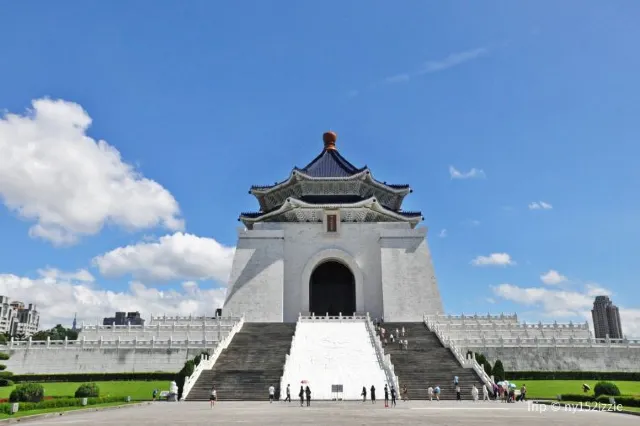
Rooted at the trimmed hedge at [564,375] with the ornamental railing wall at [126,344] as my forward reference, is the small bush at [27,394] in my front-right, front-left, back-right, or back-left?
front-left

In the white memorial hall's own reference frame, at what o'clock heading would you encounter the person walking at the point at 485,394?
The person walking is roughly at 11 o'clock from the white memorial hall.

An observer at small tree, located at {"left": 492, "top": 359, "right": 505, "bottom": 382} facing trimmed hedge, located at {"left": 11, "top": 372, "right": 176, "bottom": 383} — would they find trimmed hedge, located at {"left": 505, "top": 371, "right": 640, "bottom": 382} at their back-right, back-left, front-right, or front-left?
back-right

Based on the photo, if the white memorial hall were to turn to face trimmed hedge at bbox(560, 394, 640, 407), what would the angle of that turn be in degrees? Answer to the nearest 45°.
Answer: approximately 45° to its left

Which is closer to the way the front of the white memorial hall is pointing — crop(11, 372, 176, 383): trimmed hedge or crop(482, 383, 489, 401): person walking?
the person walking

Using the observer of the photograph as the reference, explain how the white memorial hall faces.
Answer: facing the viewer

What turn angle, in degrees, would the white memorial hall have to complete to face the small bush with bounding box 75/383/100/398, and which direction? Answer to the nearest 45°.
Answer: approximately 45° to its right

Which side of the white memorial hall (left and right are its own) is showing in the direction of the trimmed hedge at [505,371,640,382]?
left
